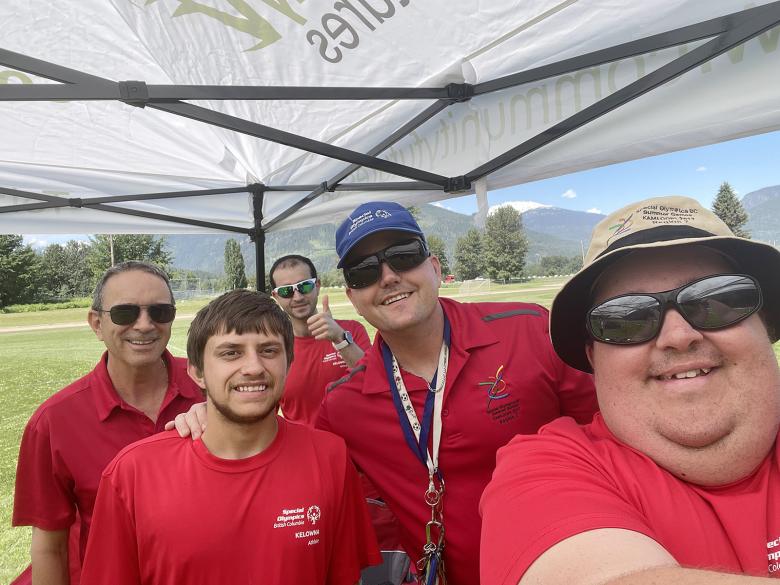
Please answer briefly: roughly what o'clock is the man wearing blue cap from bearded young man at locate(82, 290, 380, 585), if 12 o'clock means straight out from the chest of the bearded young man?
The man wearing blue cap is roughly at 9 o'clock from the bearded young man.

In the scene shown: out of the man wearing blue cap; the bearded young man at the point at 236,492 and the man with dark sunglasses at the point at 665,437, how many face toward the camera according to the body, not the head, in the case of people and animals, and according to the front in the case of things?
3

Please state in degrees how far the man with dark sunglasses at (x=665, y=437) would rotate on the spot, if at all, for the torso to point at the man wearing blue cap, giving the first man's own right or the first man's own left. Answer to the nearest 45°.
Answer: approximately 135° to the first man's own right
